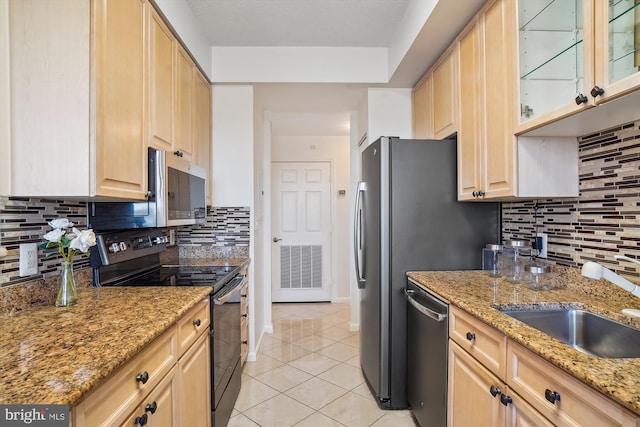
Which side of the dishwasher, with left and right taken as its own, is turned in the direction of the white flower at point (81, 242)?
front

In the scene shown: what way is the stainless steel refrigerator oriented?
to the viewer's left

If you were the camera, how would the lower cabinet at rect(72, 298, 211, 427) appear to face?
facing the viewer and to the right of the viewer

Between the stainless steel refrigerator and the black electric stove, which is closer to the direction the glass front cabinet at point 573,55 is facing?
the black electric stove

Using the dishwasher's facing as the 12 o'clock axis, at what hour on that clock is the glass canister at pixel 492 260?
The glass canister is roughly at 6 o'clock from the dishwasher.

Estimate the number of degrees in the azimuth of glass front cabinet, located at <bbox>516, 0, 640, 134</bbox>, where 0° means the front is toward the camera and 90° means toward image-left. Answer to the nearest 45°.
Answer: approximately 45°

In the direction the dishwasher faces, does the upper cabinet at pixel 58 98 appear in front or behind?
in front

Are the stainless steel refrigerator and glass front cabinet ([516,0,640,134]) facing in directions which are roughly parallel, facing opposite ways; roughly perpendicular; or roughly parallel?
roughly parallel

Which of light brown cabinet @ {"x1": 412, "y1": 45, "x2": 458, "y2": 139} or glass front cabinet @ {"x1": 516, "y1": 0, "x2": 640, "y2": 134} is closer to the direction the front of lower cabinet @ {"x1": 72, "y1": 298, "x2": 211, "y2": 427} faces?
the glass front cabinet

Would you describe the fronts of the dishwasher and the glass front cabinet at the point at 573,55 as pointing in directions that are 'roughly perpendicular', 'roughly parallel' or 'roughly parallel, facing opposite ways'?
roughly parallel

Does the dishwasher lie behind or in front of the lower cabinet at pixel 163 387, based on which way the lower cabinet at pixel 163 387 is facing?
in front

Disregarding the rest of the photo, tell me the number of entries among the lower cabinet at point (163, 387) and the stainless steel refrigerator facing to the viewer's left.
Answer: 1

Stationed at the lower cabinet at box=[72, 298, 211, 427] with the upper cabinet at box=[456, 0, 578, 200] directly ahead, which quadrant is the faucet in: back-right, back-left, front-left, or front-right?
front-right

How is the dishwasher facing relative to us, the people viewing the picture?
facing the viewer and to the left of the viewer

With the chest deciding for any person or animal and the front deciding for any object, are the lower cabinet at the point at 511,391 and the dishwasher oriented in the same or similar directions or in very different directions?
same or similar directions
